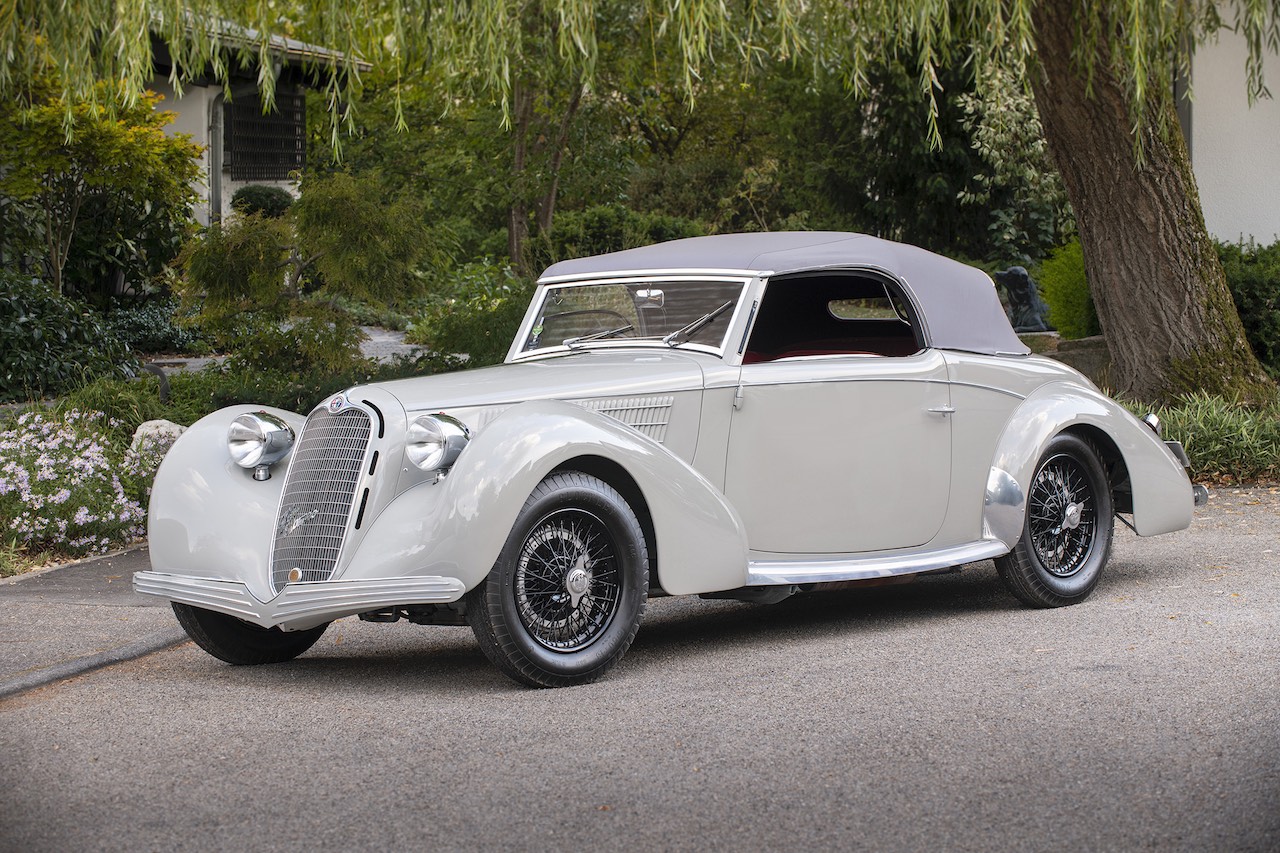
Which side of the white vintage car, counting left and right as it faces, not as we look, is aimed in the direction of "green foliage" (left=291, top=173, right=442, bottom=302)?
right

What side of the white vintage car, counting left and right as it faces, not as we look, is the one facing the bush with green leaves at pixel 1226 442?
back

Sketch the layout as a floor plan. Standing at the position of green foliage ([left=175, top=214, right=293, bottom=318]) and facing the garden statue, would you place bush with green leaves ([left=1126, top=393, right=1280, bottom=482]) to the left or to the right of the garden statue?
right

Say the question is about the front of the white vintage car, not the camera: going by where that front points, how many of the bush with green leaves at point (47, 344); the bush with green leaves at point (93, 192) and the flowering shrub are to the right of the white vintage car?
3

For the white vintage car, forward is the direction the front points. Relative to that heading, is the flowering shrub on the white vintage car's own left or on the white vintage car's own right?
on the white vintage car's own right

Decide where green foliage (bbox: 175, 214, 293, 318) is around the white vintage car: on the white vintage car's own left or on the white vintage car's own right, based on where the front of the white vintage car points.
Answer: on the white vintage car's own right

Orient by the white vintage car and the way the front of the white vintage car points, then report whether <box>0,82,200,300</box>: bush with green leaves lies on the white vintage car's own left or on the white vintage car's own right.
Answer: on the white vintage car's own right

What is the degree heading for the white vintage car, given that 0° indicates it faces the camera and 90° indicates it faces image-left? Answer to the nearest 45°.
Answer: approximately 45°

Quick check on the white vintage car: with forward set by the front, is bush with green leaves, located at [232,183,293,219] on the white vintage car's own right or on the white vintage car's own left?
on the white vintage car's own right
